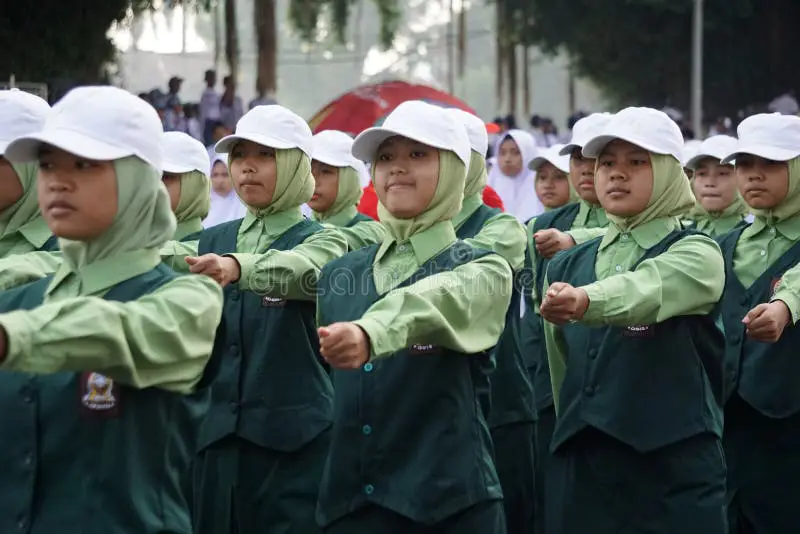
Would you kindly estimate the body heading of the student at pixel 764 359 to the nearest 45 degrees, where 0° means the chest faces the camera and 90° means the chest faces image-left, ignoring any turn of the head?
approximately 45°

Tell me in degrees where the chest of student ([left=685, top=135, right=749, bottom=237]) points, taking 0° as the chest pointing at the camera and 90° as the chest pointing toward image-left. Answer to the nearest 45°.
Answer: approximately 45°

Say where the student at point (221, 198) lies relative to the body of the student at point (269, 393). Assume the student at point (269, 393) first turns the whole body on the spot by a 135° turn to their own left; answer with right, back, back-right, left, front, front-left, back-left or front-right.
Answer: left
